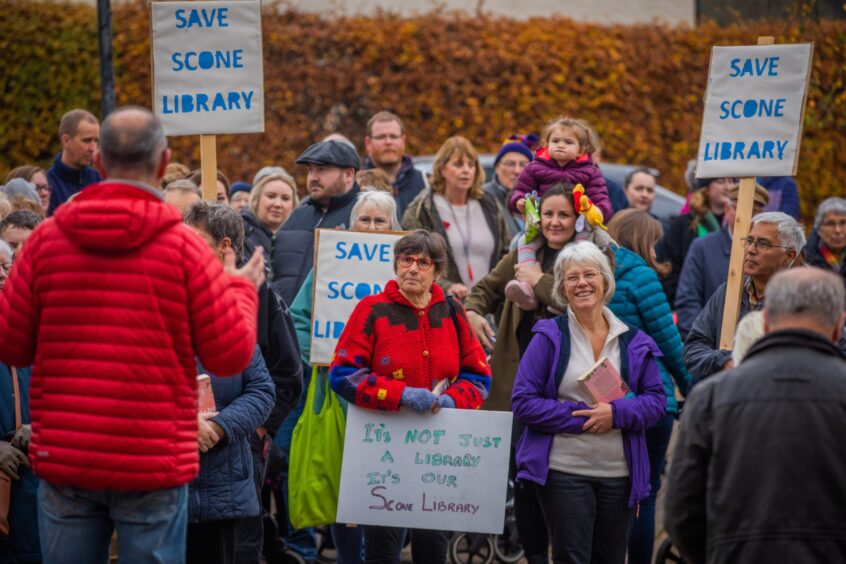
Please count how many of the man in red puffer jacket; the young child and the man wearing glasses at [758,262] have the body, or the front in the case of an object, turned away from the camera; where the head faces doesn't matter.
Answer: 1

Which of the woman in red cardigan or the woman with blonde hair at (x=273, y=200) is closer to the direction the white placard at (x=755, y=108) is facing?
the woman in red cardigan

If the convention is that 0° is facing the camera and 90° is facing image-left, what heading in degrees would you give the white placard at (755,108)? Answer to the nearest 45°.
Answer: approximately 0°

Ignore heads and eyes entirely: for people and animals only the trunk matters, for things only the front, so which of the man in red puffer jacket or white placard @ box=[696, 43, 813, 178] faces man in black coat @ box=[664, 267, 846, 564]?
the white placard

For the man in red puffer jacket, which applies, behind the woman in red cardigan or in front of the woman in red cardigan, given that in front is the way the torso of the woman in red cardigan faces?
in front

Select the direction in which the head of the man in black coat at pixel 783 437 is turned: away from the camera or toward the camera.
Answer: away from the camera

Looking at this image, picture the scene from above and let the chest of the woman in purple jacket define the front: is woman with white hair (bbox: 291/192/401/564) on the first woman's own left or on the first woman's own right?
on the first woman's own right

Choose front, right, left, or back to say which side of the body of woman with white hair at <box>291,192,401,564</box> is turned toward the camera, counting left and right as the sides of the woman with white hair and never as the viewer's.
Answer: front

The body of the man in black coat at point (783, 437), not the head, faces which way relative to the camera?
away from the camera

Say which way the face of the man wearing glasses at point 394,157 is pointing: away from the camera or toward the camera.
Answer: toward the camera

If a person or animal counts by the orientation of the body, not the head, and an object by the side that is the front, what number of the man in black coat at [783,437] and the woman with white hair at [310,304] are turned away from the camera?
1

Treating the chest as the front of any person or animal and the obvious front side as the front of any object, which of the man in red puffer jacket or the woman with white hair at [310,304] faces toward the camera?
the woman with white hair

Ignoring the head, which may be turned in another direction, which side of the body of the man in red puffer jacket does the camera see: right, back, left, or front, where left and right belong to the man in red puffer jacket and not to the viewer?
back

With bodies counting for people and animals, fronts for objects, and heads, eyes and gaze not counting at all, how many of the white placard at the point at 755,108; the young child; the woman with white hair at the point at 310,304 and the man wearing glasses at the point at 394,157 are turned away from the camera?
0

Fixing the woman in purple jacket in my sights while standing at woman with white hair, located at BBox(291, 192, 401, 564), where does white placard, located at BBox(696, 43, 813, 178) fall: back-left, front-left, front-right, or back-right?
front-left

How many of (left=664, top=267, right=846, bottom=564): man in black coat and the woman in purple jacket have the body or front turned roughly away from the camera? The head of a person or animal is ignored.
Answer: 1

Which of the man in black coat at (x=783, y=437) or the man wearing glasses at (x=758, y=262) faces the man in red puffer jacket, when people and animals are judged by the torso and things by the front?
the man wearing glasses

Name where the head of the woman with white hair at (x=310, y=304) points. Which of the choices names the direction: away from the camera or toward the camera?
toward the camera
